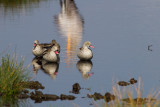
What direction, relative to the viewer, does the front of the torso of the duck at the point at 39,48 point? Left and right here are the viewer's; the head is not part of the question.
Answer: facing the viewer and to the left of the viewer

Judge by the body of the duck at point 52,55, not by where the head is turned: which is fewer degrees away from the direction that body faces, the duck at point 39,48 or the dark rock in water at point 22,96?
the dark rock in water

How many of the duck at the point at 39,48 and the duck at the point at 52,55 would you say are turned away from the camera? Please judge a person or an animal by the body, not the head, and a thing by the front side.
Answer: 0

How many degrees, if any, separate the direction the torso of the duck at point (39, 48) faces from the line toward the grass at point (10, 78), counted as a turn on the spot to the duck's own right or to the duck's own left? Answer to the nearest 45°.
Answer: approximately 45° to the duck's own left

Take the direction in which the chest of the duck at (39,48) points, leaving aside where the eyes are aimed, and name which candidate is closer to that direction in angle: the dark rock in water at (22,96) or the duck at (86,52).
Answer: the dark rock in water

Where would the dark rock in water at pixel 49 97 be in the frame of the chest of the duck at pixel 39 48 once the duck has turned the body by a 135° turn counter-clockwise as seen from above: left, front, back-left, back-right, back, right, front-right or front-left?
right

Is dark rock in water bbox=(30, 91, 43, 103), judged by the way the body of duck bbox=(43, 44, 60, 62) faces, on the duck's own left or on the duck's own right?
on the duck's own right

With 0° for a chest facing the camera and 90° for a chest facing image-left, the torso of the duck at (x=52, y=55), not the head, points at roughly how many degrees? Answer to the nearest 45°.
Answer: approximately 315°

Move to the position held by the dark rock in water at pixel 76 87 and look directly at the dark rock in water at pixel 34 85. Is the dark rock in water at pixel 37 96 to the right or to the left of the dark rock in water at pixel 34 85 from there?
left
